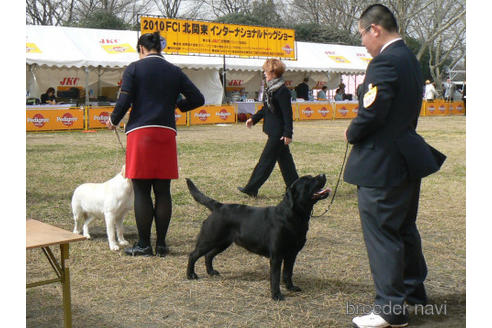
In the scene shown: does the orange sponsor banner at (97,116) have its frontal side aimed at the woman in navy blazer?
yes

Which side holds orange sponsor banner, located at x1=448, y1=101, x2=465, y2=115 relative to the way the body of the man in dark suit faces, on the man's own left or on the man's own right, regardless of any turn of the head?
on the man's own right

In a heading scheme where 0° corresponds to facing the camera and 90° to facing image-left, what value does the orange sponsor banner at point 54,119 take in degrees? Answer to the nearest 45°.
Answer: approximately 0°

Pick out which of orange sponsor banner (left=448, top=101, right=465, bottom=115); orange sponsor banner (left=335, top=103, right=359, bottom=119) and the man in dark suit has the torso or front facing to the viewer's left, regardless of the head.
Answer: the man in dark suit

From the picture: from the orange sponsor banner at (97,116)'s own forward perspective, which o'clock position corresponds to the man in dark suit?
The man in dark suit is roughly at 12 o'clock from the orange sponsor banner.

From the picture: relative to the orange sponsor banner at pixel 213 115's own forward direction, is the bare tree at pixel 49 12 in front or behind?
behind

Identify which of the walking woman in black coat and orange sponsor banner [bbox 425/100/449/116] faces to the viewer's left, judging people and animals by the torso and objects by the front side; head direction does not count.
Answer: the walking woman in black coat

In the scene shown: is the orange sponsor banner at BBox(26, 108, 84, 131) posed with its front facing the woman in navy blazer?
yes

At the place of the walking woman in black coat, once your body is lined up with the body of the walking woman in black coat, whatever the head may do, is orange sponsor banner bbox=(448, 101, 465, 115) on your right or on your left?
on your right

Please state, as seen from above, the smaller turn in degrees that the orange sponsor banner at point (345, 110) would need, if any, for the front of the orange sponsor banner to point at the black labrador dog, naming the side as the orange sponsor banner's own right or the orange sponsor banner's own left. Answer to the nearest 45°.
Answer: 0° — it already faces it

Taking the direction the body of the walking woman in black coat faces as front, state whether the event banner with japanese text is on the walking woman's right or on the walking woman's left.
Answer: on the walking woman's right

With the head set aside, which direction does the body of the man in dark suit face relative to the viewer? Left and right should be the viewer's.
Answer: facing to the left of the viewer
